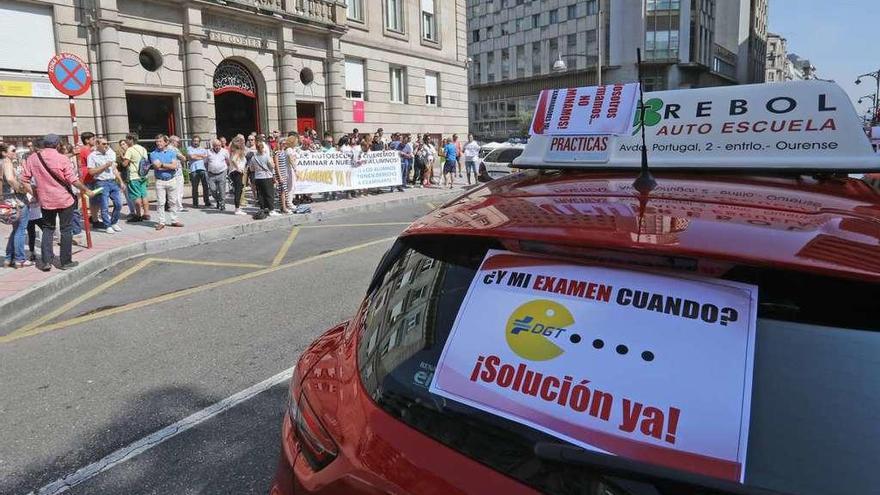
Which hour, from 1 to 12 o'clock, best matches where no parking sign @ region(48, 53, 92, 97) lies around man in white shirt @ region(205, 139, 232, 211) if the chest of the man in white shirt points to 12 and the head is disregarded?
The no parking sign is roughly at 1 o'clock from the man in white shirt.

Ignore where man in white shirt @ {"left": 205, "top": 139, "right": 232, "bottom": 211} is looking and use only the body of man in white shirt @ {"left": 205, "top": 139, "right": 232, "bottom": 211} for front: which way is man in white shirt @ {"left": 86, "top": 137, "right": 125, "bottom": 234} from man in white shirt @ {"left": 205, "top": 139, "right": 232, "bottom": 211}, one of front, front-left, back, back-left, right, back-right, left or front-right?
front-right

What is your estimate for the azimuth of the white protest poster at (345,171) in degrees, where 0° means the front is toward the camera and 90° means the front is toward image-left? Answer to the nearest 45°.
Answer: approximately 0°

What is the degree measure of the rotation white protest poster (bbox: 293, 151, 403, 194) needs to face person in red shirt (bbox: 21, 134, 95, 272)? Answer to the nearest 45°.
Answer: approximately 45° to its right

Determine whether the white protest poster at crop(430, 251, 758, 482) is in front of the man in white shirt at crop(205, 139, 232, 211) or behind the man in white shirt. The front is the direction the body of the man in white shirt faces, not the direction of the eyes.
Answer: in front

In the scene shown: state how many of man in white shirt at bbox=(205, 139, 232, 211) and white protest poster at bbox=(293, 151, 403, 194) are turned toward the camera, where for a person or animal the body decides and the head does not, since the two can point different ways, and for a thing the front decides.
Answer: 2

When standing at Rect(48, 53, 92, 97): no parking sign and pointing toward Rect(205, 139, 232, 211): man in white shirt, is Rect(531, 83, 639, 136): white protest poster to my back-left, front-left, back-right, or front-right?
back-right

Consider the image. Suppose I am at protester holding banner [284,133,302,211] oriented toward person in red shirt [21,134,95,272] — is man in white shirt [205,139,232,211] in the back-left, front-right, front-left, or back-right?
front-right

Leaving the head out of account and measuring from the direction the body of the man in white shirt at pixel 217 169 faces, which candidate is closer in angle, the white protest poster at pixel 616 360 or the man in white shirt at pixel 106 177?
the white protest poster

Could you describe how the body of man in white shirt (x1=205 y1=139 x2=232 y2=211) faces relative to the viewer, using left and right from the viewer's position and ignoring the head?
facing the viewer

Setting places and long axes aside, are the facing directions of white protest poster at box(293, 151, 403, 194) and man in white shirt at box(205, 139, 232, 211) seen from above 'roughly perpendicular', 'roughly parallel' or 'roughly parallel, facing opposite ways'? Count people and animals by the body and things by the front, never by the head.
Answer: roughly parallel
